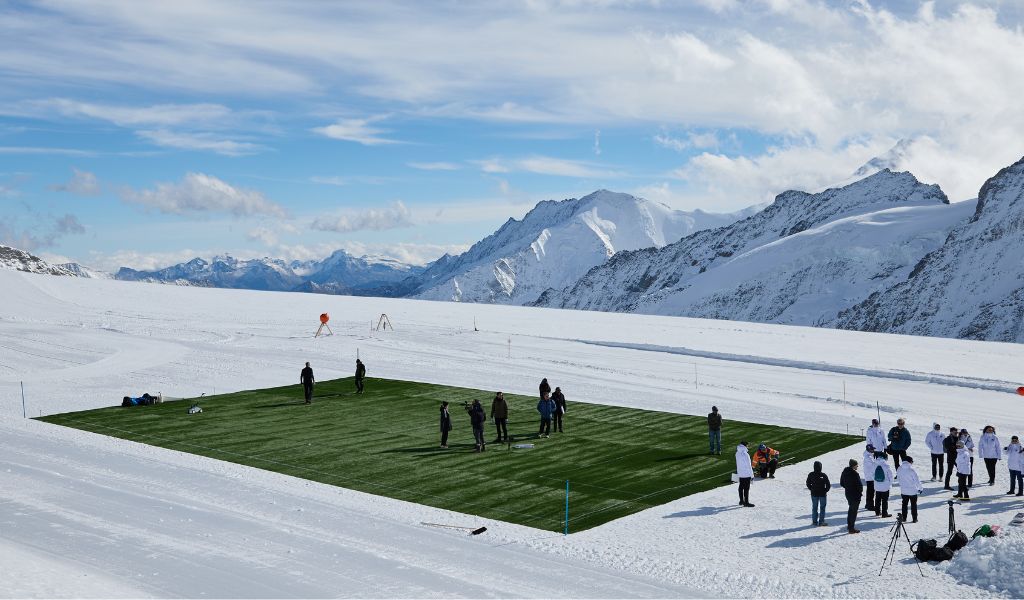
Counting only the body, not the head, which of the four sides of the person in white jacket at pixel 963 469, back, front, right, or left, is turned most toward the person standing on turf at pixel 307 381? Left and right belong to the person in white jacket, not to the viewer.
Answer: front

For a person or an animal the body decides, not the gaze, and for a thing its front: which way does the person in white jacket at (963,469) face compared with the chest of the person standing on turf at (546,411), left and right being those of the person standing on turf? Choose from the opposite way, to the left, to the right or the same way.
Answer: to the right

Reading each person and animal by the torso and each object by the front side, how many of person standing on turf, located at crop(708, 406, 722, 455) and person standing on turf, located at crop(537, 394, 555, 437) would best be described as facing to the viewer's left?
0

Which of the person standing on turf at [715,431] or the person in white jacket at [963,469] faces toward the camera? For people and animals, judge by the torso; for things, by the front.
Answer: the person standing on turf

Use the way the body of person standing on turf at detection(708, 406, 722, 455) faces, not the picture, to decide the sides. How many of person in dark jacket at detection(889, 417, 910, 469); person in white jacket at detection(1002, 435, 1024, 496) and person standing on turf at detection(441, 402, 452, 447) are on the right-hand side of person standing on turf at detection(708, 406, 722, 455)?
1

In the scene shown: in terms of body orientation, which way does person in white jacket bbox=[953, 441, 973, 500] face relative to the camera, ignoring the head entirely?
to the viewer's left

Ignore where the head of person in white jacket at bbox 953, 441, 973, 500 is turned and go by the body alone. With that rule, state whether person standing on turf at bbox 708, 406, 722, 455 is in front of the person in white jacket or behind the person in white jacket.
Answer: in front

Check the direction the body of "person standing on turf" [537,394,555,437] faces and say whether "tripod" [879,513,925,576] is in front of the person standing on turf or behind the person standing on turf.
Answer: in front

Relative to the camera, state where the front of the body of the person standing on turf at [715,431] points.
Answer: toward the camera

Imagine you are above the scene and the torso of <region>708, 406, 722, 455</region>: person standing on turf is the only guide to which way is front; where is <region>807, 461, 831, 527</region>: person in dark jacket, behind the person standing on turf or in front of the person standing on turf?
in front
